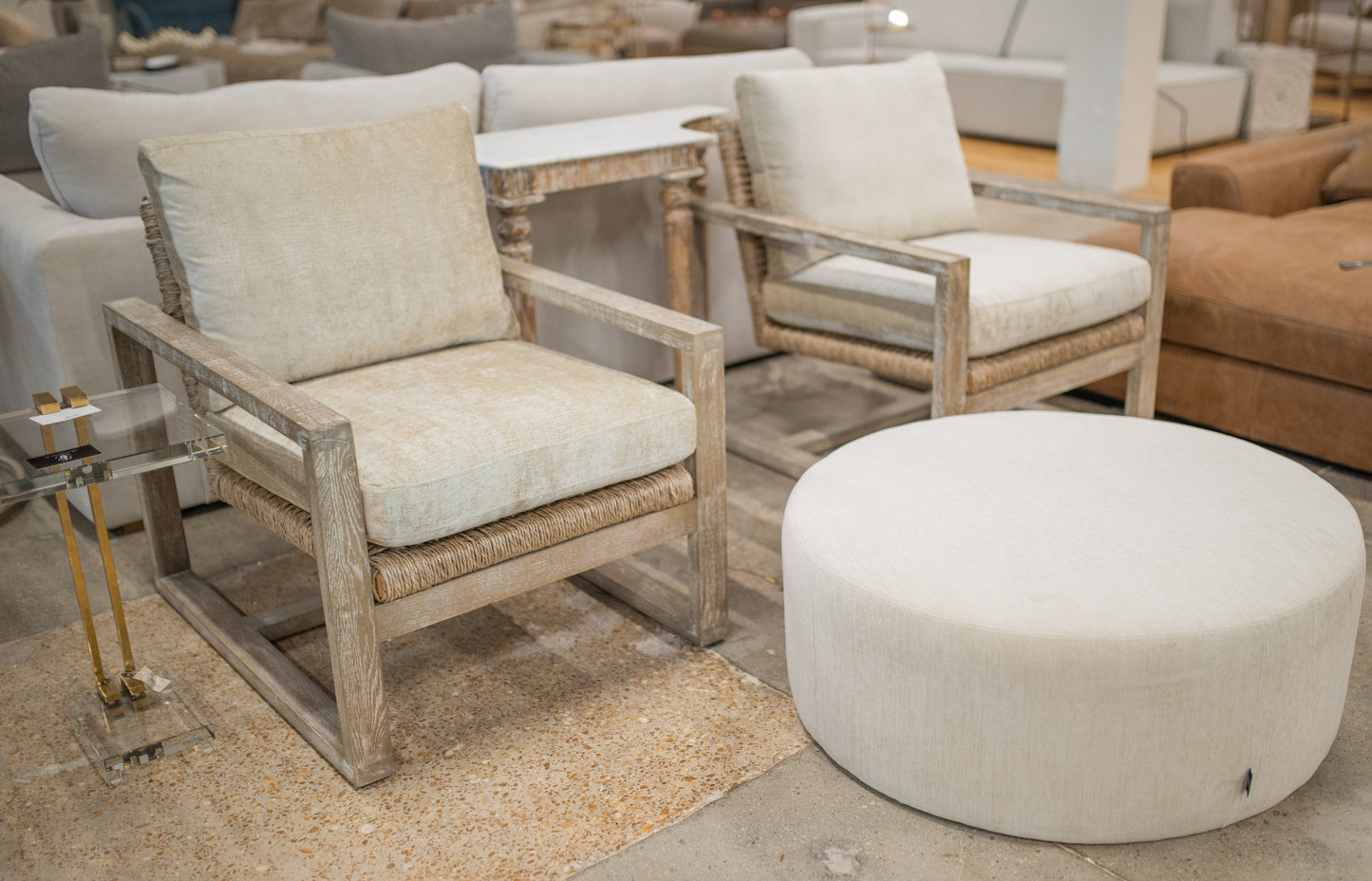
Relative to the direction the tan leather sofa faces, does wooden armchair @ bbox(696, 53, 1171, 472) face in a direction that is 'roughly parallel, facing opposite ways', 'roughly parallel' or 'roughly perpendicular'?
roughly perpendicular

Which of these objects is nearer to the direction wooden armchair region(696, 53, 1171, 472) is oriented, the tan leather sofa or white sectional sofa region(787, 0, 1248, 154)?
the tan leather sofa

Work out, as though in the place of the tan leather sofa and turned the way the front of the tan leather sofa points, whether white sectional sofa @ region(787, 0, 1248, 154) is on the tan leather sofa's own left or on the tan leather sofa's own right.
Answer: on the tan leather sofa's own right

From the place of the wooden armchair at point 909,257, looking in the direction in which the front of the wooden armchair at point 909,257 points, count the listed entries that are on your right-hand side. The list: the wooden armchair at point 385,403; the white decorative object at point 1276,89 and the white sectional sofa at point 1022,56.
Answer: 1

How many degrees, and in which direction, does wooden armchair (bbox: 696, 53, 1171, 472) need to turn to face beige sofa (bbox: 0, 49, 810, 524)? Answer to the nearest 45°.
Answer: approximately 135° to its right

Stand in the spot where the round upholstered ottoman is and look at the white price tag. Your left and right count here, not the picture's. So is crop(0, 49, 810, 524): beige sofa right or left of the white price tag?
right

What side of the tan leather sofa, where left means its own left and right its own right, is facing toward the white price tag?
front

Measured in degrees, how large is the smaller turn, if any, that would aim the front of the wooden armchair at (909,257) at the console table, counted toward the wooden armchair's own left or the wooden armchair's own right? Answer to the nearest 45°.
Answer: approximately 135° to the wooden armchair's own right

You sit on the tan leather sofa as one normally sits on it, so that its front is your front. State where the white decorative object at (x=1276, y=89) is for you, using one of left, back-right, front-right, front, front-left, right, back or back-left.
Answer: back-right

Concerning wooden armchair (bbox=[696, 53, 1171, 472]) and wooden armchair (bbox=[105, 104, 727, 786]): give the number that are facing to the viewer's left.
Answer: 0

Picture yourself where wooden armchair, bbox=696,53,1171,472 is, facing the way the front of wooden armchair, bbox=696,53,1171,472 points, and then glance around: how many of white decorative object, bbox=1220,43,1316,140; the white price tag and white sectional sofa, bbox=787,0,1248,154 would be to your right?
1

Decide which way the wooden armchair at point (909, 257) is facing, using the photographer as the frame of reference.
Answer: facing the viewer and to the right of the viewer

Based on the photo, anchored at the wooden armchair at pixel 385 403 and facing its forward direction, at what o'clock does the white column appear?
The white column is roughly at 9 o'clock from the wooden armchair.

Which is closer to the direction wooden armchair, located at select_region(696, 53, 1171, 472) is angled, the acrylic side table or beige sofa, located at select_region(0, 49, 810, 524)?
the acrylic side table
